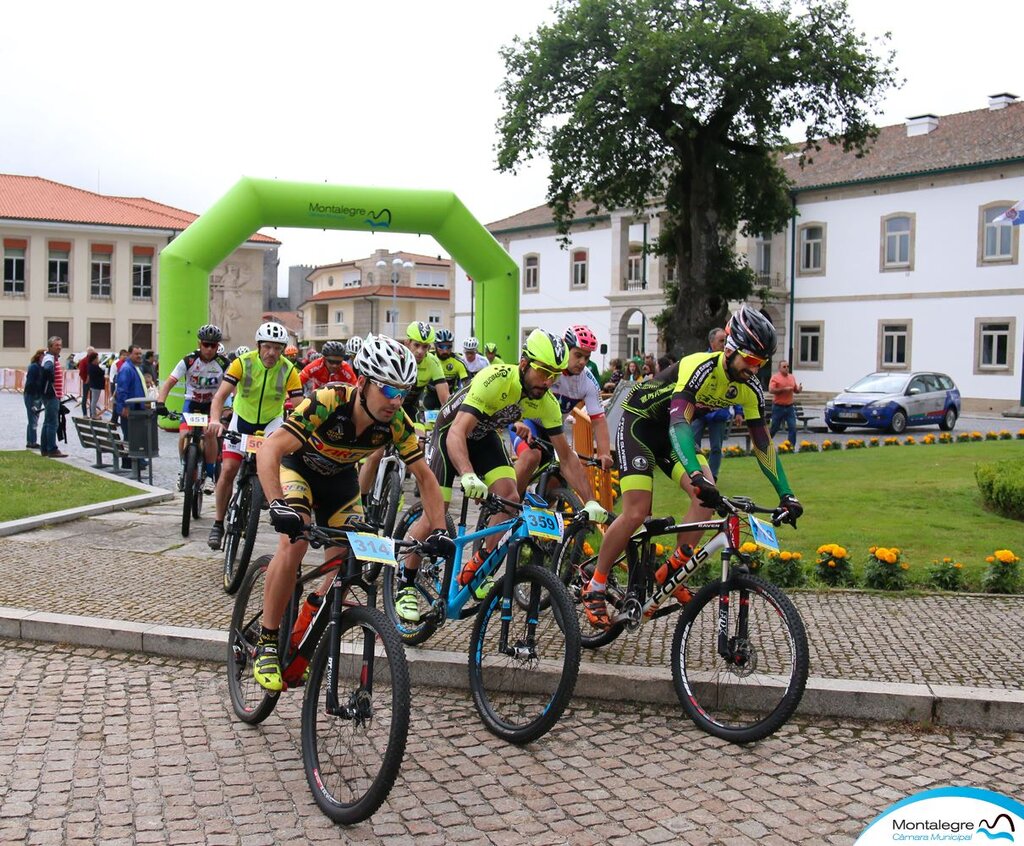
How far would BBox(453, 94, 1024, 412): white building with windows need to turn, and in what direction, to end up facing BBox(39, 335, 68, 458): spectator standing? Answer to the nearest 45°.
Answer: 0° — it already faces them

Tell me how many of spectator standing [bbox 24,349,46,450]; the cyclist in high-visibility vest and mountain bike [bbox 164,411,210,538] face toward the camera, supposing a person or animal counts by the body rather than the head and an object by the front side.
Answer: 2

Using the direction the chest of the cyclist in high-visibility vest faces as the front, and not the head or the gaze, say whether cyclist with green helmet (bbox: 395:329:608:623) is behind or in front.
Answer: in front

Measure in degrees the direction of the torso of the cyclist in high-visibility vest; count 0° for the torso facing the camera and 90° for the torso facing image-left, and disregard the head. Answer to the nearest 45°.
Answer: approximately 0°

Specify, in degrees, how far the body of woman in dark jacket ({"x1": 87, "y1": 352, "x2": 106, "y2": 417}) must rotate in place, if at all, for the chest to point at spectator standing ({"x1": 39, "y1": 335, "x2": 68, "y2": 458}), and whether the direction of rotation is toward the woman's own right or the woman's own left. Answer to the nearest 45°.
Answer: approximately 90° to the woman's own right

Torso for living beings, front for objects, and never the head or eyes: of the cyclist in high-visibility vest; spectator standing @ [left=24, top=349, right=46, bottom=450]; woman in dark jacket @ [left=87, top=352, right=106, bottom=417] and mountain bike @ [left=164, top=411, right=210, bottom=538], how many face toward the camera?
2

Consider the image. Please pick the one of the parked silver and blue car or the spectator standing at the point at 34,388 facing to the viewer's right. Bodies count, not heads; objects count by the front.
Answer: the spectator standing

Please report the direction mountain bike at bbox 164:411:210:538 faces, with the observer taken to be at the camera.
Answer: facing the viewer

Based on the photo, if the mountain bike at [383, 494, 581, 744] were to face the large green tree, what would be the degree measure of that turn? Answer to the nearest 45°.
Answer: approximately 135° to its left

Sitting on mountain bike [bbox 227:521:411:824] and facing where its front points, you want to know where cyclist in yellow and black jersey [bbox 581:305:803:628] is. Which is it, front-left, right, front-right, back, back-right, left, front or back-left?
left

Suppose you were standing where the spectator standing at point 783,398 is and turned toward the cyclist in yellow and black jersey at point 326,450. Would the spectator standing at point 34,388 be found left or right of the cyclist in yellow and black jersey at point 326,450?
right

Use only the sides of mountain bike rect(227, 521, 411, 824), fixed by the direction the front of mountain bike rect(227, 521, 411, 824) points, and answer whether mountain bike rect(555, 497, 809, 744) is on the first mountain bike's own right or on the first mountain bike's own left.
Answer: on the first mountain bike's own left

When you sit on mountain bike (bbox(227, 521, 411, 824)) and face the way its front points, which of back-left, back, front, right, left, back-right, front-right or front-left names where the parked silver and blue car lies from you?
left

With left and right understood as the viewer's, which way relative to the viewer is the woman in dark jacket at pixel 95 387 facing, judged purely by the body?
facing to the right of the viewer

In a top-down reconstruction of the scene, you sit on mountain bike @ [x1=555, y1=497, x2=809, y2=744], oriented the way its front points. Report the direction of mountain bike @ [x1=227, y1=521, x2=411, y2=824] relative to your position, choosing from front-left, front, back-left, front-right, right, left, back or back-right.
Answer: right

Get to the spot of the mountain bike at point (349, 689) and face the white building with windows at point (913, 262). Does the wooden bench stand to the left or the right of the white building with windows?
left
